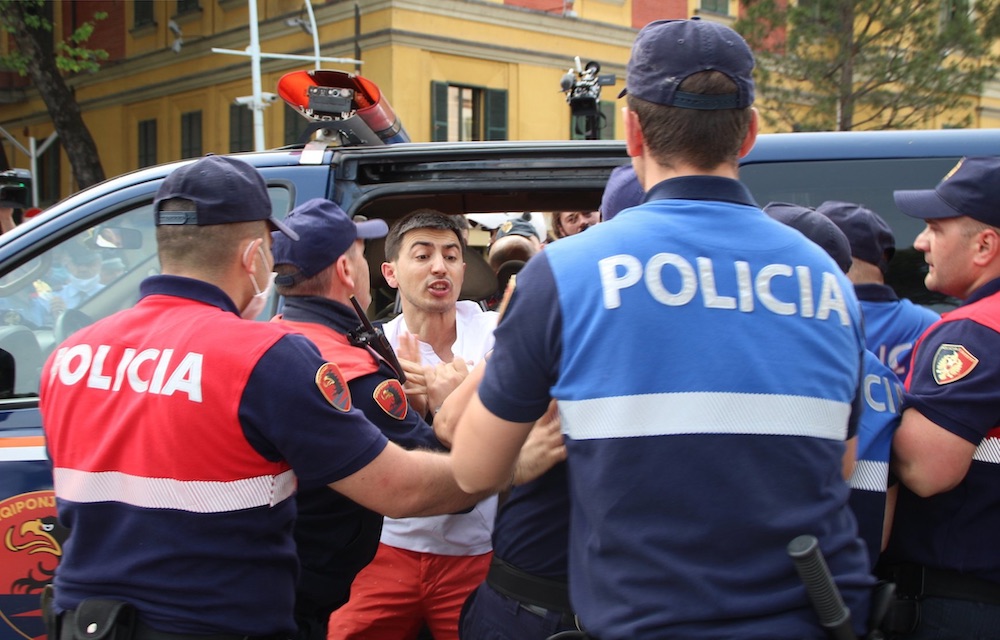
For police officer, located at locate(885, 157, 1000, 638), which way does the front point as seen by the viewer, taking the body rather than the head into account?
to the viewer's left

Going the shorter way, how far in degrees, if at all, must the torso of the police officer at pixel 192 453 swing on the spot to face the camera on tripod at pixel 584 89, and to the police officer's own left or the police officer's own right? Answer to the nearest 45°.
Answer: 0° — they already face it

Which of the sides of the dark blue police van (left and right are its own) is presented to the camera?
left

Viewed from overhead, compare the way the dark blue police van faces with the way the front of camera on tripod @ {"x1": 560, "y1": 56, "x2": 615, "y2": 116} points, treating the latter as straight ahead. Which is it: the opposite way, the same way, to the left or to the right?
to the right

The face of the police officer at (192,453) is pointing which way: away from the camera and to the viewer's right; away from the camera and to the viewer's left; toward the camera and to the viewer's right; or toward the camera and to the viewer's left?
away from the camera and to the viewer's right

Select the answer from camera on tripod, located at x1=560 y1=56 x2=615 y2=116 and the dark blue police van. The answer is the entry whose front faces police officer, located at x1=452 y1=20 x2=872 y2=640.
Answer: the camera on tripod

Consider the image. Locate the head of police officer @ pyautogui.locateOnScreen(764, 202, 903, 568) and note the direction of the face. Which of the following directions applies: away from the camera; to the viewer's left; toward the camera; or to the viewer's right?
away from the camera

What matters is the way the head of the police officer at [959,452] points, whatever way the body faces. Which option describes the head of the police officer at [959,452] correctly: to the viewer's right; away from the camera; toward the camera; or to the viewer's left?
to the viewer's left

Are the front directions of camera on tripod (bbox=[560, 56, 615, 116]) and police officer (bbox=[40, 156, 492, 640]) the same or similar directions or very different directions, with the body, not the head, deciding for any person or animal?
very different directions

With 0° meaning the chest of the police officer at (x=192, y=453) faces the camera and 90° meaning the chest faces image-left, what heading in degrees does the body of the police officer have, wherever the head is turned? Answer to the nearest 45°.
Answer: approximately 225°

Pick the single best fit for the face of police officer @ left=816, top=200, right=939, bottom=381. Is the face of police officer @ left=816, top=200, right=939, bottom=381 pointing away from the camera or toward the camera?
away from the camera

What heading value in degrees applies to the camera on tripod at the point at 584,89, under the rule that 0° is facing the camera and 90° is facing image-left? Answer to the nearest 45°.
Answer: approximately 0°
